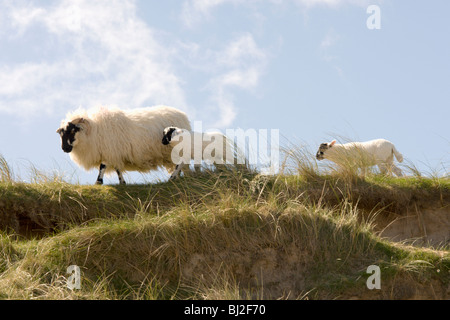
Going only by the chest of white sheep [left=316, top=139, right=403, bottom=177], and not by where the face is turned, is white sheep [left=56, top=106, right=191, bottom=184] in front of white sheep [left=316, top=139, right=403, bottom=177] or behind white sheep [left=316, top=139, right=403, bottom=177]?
in front

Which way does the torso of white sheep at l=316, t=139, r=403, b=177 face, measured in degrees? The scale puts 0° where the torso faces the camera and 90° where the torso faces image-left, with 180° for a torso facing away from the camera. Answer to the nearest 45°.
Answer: approximately 90°

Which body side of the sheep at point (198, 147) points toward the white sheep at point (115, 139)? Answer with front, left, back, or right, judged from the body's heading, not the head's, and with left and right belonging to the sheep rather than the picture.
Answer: front

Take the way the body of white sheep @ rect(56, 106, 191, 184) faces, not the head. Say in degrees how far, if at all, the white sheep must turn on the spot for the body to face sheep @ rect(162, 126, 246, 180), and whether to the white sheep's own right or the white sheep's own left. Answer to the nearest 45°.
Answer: approximately 135° to the white sheep's own left

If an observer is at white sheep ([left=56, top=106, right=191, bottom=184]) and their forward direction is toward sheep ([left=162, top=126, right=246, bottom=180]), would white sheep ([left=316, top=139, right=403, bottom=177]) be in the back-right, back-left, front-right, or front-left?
front-left

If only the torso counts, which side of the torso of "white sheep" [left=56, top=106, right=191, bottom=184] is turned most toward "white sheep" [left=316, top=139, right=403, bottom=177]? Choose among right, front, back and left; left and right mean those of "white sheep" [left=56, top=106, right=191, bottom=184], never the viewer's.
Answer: back

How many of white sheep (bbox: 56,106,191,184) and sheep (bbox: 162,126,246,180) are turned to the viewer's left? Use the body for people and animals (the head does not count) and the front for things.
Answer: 2

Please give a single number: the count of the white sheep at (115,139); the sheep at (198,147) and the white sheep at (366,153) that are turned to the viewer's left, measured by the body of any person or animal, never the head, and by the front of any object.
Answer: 3

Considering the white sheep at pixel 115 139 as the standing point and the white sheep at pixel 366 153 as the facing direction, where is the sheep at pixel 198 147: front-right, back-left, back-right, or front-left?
front-right

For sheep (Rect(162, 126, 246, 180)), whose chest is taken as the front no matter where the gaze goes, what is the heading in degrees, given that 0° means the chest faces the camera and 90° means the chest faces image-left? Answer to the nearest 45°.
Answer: approximately 90°

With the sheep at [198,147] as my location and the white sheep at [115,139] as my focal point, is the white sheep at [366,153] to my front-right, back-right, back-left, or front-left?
back-right

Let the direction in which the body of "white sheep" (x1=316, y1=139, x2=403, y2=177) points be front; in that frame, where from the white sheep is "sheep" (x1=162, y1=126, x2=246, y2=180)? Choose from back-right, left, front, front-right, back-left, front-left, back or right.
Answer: front-left

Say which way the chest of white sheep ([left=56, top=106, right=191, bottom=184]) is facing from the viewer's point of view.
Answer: to the viewer's left
